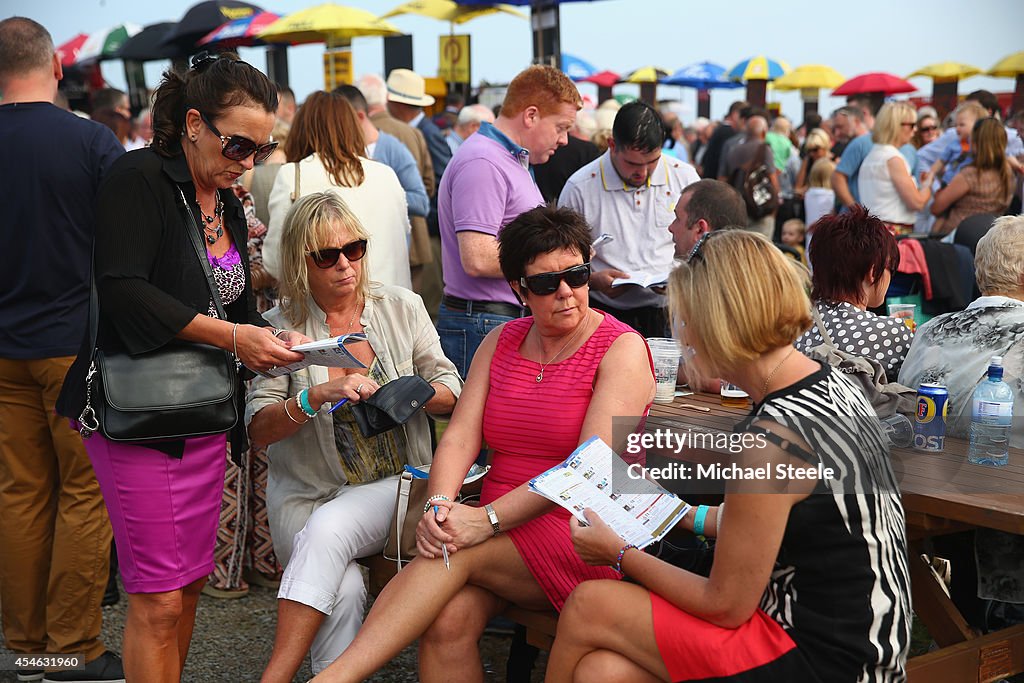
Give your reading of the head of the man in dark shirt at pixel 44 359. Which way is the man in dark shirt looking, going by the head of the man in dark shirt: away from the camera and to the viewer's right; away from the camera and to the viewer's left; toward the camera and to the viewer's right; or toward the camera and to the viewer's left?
away from the camera and to the viewer's right

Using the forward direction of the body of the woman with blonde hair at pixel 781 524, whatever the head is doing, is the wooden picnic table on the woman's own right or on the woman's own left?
on the woman's own right

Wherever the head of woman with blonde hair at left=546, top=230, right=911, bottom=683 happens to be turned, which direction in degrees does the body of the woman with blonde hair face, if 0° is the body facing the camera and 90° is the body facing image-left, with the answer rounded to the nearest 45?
approximately 90°

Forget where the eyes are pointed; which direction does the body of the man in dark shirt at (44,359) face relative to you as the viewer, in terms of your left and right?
facing away from the viewer

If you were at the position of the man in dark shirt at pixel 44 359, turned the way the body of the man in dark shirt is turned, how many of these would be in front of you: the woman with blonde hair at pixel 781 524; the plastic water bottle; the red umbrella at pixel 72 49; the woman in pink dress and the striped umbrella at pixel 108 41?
2

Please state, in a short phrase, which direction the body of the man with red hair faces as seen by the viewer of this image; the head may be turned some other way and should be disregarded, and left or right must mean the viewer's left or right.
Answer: facing to the right of the viewer

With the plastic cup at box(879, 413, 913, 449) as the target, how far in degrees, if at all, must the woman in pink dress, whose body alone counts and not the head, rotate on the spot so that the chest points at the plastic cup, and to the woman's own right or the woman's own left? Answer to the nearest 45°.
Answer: approximately 135° to the woman's own left
